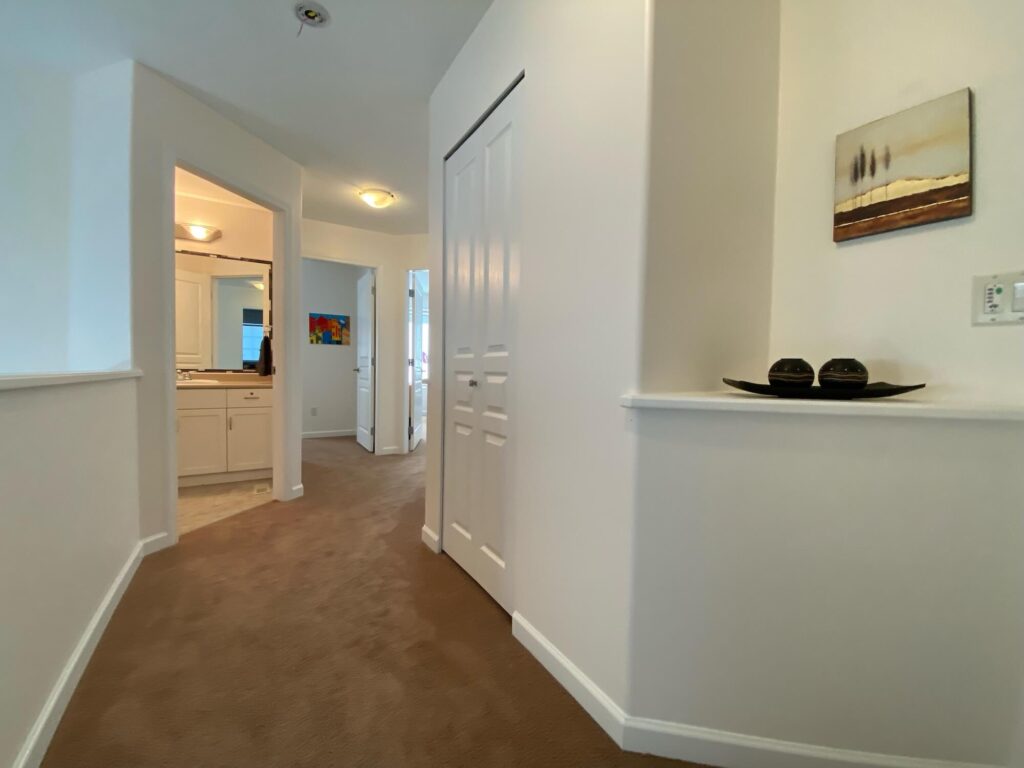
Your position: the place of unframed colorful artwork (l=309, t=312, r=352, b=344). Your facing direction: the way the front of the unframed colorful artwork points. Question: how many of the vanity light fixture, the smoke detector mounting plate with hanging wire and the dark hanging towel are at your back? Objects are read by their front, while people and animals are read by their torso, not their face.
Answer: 0

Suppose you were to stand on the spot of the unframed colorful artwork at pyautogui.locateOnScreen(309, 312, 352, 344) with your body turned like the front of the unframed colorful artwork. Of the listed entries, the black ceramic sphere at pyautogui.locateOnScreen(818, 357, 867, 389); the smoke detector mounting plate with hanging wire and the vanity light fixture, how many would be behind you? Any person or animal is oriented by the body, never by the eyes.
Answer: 0

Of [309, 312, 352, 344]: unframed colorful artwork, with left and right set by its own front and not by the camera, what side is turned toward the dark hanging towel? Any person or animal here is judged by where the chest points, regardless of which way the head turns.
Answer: front

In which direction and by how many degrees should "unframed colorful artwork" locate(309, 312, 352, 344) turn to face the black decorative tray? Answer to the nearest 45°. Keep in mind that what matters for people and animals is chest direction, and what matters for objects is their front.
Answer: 0° — it already faces it

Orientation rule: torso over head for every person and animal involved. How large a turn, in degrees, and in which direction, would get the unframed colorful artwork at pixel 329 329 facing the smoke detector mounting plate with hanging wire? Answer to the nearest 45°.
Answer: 0° — it already faces it

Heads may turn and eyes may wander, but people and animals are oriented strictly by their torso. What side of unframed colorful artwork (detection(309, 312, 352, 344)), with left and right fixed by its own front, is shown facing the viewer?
front

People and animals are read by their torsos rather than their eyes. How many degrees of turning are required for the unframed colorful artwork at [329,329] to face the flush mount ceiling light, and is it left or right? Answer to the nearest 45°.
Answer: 0° — it already faces it

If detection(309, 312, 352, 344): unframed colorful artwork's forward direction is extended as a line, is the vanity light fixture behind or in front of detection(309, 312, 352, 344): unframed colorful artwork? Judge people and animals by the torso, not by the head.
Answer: in front

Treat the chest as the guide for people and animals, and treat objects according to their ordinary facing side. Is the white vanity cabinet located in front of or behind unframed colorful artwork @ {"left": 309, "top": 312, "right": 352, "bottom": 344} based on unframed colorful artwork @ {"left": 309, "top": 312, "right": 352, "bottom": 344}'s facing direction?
in front

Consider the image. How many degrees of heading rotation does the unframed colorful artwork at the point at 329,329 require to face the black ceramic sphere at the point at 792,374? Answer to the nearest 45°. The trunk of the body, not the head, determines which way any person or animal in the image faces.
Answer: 0° — it already faces it

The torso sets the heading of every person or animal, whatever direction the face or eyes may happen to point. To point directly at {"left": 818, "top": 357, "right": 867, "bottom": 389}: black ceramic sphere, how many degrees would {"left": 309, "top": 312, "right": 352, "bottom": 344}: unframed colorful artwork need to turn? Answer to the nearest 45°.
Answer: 0° — it already faces it
